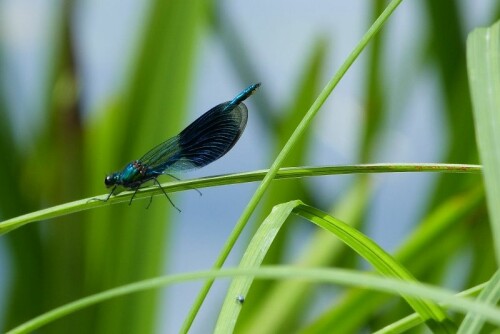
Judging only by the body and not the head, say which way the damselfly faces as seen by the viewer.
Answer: to the viewer's left

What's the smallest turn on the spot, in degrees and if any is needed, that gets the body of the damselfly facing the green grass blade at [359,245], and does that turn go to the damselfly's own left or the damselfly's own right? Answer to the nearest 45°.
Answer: approximately 180°

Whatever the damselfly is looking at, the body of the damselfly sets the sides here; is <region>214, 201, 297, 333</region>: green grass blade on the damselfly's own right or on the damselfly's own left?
on the damselfly's own left

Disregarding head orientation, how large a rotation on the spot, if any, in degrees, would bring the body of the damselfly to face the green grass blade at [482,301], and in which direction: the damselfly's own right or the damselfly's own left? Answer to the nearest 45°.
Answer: approximately 135° to the damselfly's own left

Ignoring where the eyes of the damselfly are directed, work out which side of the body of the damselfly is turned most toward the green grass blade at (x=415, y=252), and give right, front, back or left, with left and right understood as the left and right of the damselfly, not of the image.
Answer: back
